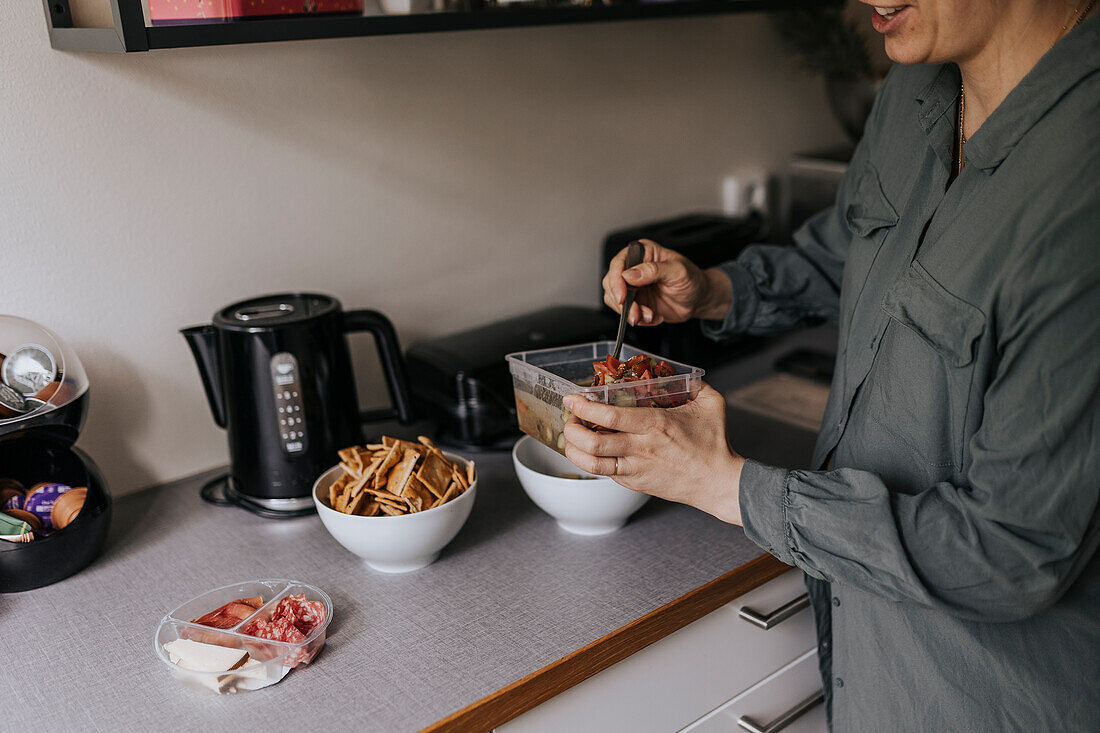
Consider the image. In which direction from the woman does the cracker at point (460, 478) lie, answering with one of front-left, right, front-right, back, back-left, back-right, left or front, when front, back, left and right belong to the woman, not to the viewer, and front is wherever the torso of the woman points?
front-right

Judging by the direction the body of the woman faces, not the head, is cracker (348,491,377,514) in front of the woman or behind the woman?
in front

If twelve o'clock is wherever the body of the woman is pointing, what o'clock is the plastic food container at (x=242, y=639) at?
The plastic food container is roughly at 1 o'clock from the woman.

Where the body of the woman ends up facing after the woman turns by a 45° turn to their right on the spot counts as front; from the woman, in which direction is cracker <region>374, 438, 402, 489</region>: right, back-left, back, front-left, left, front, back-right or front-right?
front

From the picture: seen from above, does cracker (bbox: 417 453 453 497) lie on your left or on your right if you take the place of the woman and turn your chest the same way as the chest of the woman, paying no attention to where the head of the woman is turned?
on your right

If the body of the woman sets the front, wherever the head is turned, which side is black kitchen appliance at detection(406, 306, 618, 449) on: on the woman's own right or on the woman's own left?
on the woman's own right

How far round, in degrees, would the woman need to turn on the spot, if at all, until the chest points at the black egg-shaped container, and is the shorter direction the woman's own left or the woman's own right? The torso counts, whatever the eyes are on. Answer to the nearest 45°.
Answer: approximately 45° to the woman's own right

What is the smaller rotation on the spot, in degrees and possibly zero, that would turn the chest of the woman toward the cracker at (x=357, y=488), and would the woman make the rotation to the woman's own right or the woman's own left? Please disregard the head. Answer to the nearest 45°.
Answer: approximately 45° to the woman's own right

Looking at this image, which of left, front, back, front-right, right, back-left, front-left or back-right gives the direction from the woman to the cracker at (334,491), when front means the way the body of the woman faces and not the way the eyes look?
front-right

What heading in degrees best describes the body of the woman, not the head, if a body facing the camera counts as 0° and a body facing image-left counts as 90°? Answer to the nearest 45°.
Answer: approximately 45°

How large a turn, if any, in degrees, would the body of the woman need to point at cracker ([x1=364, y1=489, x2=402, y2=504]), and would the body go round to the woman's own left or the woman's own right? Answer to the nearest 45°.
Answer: approximately 45° to the woman's own right
